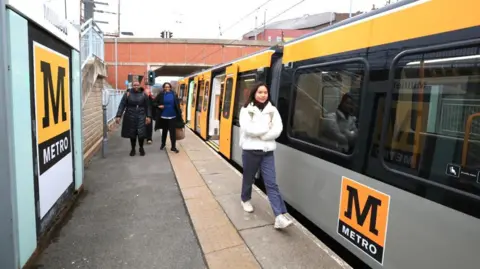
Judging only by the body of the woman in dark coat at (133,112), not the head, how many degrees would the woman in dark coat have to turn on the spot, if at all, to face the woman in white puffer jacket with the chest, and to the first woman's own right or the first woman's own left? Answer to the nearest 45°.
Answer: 0° — they already face them

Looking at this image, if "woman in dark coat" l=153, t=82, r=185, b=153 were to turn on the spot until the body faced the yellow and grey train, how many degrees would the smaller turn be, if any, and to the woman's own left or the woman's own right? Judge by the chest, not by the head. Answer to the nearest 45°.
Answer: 0° — they already face it

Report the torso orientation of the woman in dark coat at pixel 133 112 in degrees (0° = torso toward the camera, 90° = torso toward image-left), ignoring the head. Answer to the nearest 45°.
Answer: approximately 0°

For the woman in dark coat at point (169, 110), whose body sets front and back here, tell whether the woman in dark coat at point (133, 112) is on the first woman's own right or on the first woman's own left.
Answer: on the first woman's own right

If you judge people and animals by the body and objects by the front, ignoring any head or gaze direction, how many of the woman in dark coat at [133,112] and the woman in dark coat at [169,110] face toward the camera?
2

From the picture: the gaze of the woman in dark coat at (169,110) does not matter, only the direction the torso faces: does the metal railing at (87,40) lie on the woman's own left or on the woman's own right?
on the woman's own right

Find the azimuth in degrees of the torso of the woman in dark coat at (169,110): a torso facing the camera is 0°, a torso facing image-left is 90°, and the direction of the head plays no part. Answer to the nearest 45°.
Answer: approximately 0°
